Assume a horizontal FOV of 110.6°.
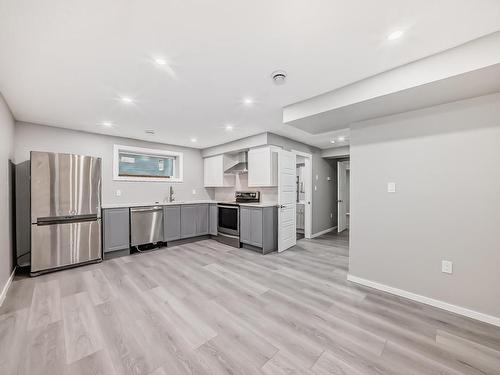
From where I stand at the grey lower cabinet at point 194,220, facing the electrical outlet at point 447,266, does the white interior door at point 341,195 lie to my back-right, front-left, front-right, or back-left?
front-left

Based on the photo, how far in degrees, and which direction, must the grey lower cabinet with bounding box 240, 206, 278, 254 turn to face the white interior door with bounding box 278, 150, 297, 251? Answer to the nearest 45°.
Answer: approximately 135° to its left

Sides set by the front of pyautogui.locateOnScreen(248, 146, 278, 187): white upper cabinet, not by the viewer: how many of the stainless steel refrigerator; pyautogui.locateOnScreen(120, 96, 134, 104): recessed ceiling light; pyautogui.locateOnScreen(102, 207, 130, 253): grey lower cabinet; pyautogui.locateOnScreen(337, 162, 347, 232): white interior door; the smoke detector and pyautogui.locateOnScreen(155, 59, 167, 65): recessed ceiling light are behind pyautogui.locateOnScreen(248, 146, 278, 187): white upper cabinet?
1

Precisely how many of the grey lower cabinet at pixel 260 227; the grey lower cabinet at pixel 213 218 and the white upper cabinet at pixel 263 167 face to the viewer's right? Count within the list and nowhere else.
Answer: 0

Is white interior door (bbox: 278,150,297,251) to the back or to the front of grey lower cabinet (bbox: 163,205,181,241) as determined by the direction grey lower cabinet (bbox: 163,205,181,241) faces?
to the front

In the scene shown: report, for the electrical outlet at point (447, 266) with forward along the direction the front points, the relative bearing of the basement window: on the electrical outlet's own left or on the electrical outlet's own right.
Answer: on the electrical outlet's own right

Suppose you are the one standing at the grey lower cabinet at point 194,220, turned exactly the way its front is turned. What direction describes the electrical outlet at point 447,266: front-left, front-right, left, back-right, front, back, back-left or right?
front

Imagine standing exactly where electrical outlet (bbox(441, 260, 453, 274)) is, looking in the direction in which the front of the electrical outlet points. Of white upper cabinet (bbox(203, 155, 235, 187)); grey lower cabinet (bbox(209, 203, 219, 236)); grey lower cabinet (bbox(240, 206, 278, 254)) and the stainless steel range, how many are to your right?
4

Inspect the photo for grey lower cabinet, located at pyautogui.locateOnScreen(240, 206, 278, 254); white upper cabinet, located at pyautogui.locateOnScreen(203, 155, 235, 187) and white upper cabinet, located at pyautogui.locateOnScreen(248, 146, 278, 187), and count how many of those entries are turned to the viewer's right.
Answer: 0

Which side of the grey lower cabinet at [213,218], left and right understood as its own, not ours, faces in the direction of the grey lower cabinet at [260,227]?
left

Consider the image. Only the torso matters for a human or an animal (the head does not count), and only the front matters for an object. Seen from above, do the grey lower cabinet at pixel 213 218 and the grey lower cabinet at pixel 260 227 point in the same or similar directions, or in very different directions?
same or similar directions

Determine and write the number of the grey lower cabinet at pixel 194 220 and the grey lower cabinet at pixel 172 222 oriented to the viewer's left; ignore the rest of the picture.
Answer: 0
